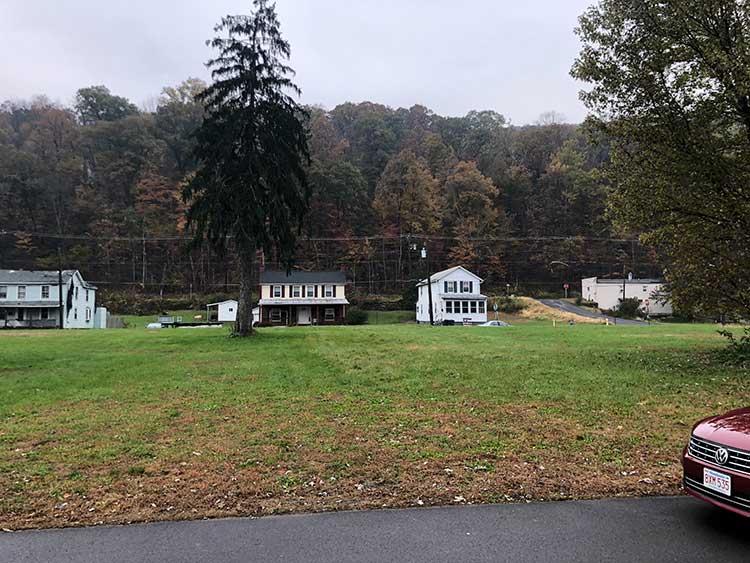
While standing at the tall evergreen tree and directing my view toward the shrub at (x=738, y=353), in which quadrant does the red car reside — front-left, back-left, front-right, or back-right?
front-right

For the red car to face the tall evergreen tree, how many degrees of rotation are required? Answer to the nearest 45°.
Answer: approximately 90° to its right

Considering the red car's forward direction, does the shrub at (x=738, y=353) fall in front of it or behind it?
behind

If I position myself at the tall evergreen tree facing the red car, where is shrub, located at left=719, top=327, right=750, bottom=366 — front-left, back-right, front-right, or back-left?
front-left

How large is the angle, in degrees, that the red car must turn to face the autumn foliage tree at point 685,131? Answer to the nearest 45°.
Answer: approximately 135° to its right

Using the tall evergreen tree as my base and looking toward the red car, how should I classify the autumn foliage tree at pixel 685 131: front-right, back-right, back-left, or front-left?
front-left

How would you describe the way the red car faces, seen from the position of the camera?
facing the viewer and to the left of the viewer
